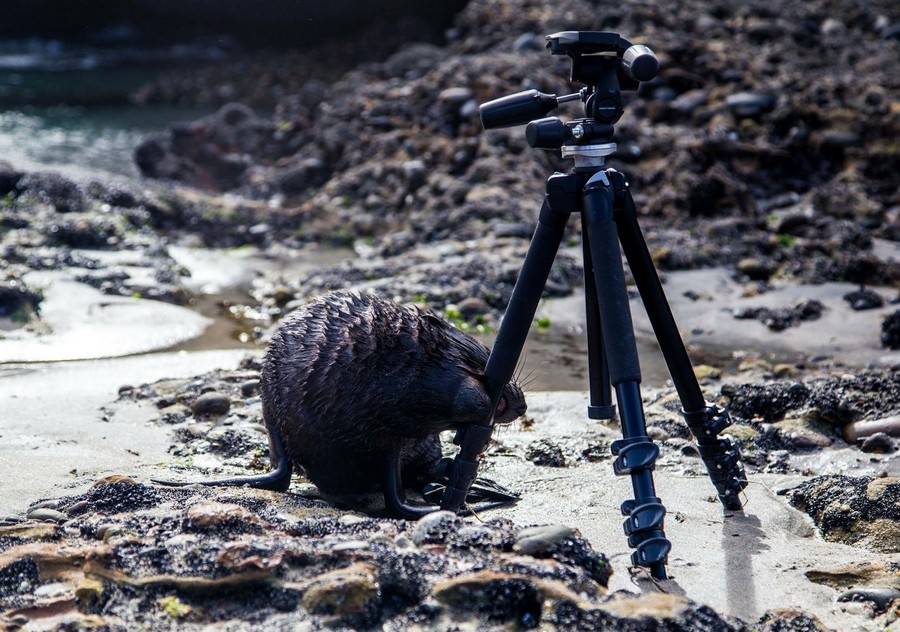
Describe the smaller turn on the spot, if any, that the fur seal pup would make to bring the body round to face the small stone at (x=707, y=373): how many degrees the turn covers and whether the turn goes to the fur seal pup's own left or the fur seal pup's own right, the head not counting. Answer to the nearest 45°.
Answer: approximately 45° to the fur seal pup's own left

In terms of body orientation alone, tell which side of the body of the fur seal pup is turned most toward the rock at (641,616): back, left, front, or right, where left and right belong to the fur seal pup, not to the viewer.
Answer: right

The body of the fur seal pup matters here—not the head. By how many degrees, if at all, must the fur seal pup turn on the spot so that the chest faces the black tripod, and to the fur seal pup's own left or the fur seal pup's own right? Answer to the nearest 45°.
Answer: approximately 45° to the fur seal pup's own right

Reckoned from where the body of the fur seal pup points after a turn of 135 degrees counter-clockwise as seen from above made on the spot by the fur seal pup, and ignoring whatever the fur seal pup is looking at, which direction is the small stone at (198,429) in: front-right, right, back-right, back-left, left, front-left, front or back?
front

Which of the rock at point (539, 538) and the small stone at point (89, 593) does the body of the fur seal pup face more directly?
the rock

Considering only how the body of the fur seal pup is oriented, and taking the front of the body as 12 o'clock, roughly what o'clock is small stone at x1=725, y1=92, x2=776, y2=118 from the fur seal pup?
The small stone is roughly at 10 o'clock from the fur seal pup.

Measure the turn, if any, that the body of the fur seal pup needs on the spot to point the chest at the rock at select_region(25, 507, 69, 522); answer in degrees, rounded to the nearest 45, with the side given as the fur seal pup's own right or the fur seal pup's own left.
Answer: approximately 135° to the fur seal pup's own right

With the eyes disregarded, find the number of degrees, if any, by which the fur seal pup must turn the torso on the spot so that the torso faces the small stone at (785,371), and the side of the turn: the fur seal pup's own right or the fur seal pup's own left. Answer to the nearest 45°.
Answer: approximately 45° to the fur seal pup's own left

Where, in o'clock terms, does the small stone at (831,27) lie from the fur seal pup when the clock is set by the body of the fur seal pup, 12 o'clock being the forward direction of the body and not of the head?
The small stone is roughly at 10 o'clock from the fur seal pup.

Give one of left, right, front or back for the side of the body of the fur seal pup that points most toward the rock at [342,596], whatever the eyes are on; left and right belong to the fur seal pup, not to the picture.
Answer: right

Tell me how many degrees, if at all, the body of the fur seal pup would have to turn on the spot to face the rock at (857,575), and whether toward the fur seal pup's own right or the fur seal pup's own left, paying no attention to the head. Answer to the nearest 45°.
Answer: approximately 45° to the fur seal pup's own right

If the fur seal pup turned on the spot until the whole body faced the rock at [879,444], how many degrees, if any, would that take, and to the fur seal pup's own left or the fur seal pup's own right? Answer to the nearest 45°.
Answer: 0° — it already faces it

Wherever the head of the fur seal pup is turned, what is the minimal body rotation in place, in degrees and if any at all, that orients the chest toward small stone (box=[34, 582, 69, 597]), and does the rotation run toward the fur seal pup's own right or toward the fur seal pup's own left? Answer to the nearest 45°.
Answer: approximately 135° to the fur seal pup's own right

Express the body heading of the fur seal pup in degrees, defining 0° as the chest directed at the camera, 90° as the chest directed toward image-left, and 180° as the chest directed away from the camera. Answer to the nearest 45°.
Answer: approximately 270°

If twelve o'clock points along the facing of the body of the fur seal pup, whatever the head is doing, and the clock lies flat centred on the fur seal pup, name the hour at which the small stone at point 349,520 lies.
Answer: The small stone is roughly at 3 o'clock from the fur seal pup.
